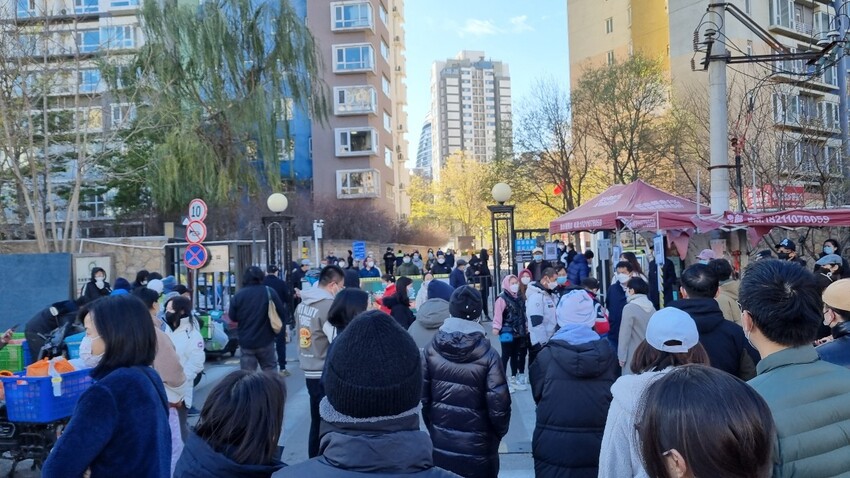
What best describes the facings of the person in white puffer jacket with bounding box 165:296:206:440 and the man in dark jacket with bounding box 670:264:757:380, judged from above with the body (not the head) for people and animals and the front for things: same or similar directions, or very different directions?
very different directions

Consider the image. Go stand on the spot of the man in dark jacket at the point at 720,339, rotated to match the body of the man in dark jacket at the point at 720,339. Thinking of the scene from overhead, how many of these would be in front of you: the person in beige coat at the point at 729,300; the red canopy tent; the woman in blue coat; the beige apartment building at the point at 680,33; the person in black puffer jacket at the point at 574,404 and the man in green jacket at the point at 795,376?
3

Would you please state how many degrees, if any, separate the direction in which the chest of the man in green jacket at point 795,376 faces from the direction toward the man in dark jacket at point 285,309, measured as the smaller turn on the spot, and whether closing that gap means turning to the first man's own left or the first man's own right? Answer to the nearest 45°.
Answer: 0° — they already face them

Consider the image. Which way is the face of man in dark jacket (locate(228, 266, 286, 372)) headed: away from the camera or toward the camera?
away from the camera

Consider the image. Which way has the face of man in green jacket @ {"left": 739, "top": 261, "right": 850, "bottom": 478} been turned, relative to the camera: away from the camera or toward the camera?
away from the camera

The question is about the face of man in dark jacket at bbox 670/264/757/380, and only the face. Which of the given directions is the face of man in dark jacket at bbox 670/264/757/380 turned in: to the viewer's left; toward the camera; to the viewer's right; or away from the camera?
away from the camera

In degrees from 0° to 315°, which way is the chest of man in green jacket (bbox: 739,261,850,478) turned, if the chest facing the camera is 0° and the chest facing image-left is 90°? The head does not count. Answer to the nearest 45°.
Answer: approximately 135°

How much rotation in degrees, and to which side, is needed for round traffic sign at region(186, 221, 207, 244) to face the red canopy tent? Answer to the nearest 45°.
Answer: approximately 45° to its left
